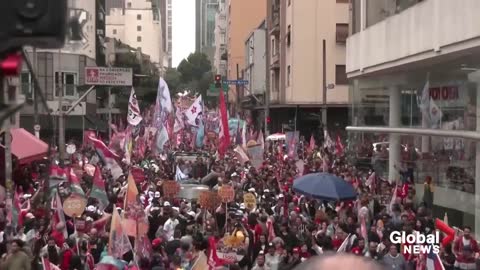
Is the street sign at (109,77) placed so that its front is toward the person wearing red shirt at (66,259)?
yes

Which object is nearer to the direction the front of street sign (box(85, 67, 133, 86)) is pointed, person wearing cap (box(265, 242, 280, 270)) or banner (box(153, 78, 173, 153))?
the person wearing cap

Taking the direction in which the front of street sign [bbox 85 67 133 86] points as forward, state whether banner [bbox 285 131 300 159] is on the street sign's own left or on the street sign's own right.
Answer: on the street sign's own left

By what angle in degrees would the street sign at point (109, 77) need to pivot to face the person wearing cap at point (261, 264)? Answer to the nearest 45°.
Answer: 0° — it already faces them

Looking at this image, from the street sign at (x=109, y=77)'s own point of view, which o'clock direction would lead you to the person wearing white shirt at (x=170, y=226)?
The person wearing white shirt is roughly at 12 o'clock from the street sign.

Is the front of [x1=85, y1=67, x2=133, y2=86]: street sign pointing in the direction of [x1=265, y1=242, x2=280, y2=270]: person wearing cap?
yes

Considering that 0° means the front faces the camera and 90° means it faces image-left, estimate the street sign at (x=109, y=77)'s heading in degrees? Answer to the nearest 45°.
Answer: approximately 0°

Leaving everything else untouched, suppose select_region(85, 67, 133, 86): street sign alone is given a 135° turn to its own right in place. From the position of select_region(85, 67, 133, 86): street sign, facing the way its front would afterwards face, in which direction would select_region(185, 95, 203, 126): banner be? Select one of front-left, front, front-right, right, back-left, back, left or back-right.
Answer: right

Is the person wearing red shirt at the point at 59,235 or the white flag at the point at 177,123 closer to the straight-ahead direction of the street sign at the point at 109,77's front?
the person wearing red shirt

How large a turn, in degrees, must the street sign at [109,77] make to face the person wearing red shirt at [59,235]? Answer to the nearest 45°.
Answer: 0° — it already faces them
